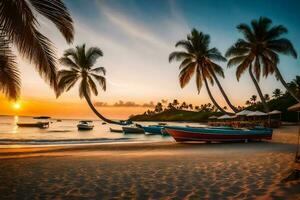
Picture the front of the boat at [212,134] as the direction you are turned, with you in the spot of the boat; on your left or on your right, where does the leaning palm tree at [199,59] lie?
on your right

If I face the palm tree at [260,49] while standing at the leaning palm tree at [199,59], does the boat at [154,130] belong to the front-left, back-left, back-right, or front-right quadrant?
back-right

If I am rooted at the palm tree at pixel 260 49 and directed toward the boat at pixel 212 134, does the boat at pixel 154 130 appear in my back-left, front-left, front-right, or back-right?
front-right

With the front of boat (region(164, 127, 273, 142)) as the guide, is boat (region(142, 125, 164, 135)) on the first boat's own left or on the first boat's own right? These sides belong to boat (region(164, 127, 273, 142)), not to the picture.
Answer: on the first boat's own right

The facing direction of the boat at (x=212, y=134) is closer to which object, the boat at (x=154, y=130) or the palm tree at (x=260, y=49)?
the boat

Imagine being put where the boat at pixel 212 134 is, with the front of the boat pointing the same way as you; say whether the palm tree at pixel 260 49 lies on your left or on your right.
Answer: on your right

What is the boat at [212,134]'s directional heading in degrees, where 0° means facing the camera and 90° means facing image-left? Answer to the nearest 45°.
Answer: approximately 90°

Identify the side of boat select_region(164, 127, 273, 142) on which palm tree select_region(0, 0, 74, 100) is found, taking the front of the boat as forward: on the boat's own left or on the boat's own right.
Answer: on the boat's own left
